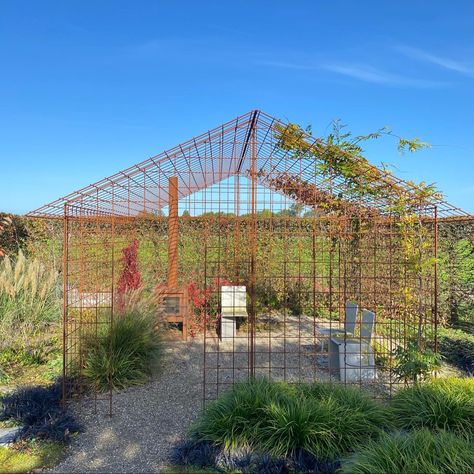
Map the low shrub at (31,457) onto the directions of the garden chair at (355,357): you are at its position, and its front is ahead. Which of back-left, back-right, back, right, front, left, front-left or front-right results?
front-left

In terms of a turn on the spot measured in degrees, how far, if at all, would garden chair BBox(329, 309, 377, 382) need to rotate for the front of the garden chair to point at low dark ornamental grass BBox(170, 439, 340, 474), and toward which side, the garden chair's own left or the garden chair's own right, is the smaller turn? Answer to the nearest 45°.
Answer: approximately 90° to the garden chair's own left

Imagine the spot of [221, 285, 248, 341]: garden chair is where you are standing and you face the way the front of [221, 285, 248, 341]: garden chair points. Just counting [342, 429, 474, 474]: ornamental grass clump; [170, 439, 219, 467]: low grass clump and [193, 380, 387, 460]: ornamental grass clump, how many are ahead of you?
3

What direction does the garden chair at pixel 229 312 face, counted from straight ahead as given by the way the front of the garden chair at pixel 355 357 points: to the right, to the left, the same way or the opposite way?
to the left

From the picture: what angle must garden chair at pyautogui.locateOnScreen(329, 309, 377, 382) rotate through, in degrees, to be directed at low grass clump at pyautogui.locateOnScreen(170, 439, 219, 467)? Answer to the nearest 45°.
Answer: approximately 45° to its left

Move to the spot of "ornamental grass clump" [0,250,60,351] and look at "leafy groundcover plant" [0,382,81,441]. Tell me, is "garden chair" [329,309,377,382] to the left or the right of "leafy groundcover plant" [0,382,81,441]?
left

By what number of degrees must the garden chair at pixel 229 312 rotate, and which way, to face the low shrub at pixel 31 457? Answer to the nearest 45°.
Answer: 0° — it already faces it

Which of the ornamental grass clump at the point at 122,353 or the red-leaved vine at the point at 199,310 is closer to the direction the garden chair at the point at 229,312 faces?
the ornamental grass clump

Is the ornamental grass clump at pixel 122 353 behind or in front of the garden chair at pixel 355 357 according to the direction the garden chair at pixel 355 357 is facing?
in front

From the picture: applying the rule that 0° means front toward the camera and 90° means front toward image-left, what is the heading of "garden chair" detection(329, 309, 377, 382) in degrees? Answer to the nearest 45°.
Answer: approximately 90°

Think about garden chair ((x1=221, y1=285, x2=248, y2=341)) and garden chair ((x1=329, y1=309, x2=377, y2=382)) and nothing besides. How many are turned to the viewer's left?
1

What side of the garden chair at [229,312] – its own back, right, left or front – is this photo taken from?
front

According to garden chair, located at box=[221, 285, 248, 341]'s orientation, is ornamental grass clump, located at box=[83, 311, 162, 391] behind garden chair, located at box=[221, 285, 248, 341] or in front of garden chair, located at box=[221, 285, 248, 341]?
in front

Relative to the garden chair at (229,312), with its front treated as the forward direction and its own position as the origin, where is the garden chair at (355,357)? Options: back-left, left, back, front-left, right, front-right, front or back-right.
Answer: front-left

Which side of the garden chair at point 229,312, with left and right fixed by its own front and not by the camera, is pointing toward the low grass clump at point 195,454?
front
